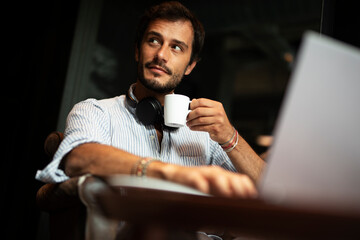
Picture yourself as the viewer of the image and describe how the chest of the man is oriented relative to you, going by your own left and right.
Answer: facing the viewer

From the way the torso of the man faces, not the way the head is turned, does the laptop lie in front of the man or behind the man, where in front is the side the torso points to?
in front
